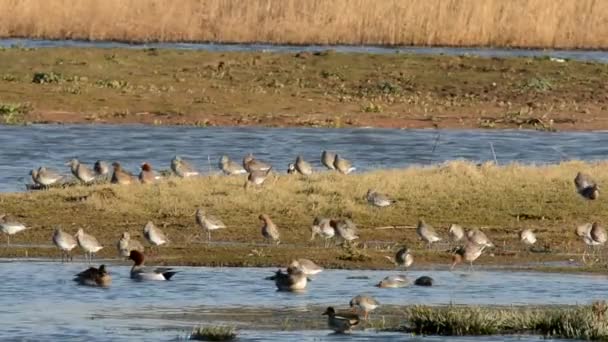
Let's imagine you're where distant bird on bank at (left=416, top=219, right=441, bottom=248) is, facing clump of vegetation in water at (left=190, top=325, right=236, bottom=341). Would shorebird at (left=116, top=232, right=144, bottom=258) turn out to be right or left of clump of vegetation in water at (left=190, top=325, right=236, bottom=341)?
right

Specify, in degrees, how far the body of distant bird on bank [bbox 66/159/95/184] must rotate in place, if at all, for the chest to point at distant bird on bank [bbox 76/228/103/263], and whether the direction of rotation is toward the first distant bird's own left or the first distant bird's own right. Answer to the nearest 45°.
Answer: approximately 90° to the first distant bird's own left

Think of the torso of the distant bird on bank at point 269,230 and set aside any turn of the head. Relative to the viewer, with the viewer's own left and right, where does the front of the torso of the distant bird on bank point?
facing to the left of the viewer

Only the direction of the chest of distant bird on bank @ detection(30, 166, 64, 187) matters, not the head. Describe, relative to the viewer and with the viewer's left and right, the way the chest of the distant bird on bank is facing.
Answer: facing to the left of the viewer

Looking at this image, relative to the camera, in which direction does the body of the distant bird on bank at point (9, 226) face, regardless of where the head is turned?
to the viewer's left

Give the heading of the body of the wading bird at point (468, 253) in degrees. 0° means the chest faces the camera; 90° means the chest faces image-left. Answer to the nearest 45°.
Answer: approximately 90°

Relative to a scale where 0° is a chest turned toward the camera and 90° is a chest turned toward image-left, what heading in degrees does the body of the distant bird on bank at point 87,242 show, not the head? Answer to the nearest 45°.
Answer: approximately 90°

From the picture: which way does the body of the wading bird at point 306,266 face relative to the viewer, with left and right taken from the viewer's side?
facing to the left of the viewer

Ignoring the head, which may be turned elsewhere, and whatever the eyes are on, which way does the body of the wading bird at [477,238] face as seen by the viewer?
to the viewer's left
